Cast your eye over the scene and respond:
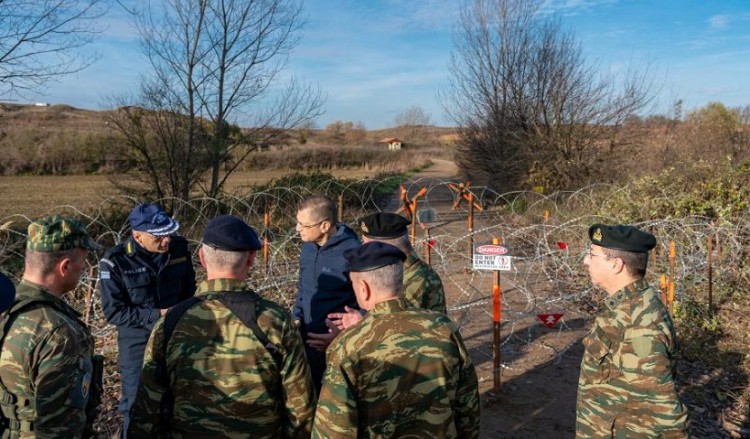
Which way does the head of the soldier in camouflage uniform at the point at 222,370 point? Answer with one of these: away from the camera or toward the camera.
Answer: away from the camera

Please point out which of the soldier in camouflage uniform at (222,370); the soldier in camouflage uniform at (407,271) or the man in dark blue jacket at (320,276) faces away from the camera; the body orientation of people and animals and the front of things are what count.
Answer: the soldier in camouflage uniform at (222,370)

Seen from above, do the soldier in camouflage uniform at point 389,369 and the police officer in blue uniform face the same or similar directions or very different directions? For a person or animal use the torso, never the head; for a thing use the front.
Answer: very different directions

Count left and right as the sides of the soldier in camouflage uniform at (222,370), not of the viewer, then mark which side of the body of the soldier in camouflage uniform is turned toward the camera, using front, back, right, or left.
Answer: back

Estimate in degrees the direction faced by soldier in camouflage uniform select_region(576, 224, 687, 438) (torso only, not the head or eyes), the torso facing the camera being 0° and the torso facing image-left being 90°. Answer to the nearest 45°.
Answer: approximately 90°

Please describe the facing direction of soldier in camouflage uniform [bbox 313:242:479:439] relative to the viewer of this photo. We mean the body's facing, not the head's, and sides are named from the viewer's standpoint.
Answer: facing away from the viewer and to the left of the viewer

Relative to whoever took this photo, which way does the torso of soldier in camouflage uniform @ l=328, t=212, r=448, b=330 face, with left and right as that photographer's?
facing to the left of the viewer

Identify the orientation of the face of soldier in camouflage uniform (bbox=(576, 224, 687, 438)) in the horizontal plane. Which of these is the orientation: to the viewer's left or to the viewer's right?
to the viewer's left

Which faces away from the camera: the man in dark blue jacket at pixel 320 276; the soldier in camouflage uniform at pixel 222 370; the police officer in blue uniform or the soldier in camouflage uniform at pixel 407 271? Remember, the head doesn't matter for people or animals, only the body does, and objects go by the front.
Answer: the soldier in camouflage uniform at pixel 222 370

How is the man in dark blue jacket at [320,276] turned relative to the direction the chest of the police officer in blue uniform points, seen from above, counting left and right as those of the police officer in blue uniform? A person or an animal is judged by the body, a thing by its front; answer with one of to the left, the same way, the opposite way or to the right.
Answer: to the right

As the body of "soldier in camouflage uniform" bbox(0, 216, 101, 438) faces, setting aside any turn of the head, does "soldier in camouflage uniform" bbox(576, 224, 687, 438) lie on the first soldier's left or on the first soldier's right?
on the first soldier's right

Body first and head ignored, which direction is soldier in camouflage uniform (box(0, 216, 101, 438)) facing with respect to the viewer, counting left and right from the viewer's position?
facing away from the viewer and to the right of the viewer
